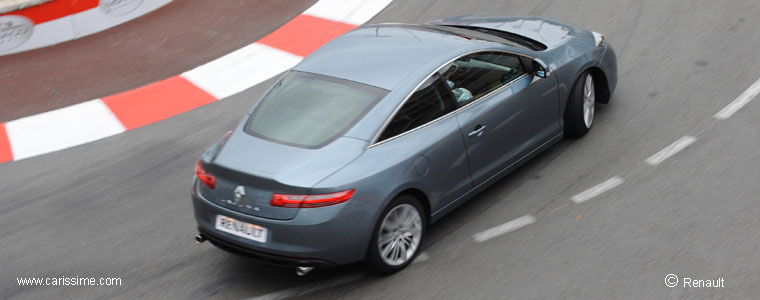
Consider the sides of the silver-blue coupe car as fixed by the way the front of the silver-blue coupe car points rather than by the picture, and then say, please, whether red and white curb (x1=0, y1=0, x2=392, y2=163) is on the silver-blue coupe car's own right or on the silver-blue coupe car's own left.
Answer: on the silver-blue coupe car's own left

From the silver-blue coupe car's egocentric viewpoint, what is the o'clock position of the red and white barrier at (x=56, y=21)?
The red and white barrier is roughly at 9 o'clock from the silver-blue coupe car.

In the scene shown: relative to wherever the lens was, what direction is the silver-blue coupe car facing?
facing away from the viewer and to the right of the viewer
